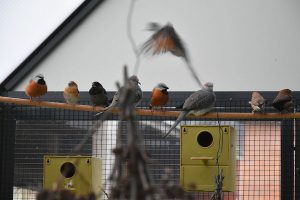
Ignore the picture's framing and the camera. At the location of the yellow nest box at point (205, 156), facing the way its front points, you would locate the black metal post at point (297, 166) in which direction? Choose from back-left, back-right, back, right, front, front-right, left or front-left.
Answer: back-left

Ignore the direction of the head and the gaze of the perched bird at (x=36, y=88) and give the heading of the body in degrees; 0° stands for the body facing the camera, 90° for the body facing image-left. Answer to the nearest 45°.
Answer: approximately 315°

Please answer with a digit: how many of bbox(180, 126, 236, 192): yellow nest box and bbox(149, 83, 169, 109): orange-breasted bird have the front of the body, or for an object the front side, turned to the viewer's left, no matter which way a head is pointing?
0
